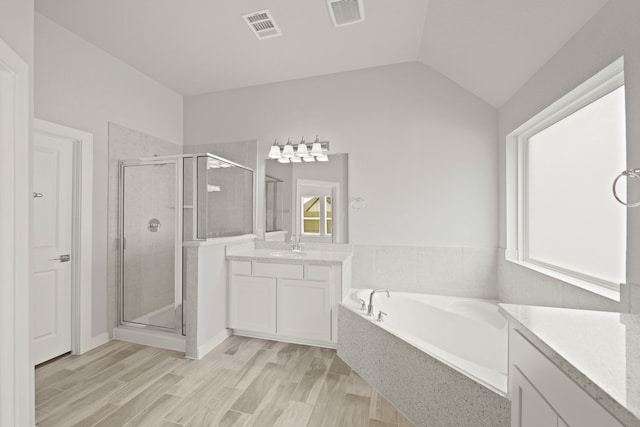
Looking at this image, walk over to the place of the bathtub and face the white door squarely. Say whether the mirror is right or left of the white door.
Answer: right

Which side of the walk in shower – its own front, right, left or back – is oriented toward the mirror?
left

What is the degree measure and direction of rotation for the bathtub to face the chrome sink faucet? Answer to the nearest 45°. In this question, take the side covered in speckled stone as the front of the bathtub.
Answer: approximately 90° to its right

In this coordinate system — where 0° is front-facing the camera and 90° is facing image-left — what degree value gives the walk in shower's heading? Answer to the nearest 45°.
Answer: approximately 0°

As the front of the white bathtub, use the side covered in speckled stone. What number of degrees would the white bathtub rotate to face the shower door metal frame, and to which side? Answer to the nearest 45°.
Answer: approximately 45° to its right

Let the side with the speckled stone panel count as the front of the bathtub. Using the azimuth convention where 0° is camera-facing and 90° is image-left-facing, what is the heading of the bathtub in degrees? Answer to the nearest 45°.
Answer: approximately 45°
